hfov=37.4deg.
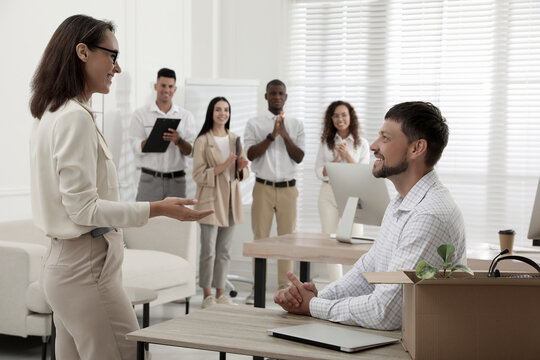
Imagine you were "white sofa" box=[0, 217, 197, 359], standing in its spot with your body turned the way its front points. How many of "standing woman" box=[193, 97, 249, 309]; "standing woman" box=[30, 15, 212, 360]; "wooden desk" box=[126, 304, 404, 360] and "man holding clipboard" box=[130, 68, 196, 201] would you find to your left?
2

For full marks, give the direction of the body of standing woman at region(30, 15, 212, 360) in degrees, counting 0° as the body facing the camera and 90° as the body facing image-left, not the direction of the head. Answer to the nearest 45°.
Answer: approximately 270°

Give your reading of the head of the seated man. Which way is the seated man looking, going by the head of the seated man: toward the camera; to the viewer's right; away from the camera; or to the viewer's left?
to the viewer's left

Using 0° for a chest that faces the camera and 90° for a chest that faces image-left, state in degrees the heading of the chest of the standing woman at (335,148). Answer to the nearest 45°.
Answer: approximately 0°

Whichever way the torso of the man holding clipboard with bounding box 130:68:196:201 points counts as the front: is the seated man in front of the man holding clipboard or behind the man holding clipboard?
in front

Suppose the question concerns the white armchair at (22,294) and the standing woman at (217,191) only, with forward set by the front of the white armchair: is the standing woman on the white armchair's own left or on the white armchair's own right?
on the white armchair's own left

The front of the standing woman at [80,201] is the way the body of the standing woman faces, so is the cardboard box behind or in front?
in front

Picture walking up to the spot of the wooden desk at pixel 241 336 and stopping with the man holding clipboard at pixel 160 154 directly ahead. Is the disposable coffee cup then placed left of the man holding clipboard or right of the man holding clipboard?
right

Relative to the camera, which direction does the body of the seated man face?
to the viewer's left
